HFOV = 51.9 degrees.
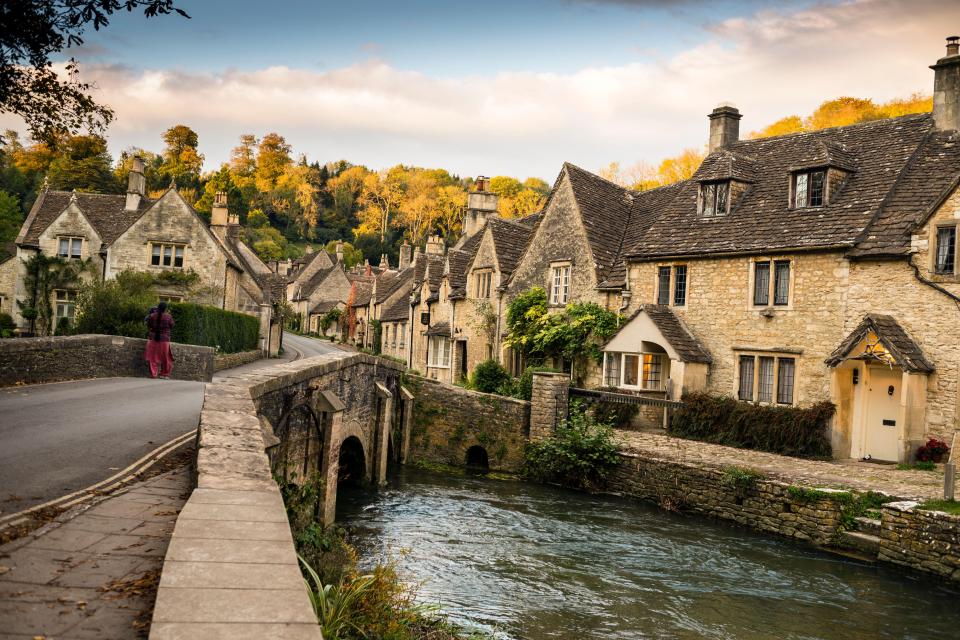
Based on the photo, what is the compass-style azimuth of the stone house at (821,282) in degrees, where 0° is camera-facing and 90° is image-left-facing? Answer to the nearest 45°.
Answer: approximately 45°

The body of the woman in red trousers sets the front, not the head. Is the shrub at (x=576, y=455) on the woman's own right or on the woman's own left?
on the woman's own right

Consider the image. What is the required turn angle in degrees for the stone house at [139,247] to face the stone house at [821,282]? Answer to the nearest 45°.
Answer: approximately 45° to its left

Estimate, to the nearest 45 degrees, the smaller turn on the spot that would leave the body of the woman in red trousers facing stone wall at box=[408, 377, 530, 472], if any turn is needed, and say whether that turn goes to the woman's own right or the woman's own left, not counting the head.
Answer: approximately 90° to the woman's own right

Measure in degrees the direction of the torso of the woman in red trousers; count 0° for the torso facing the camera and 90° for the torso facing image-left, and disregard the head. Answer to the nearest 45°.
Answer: approximately 180°

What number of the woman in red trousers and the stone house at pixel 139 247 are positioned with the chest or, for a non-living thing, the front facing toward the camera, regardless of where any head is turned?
1

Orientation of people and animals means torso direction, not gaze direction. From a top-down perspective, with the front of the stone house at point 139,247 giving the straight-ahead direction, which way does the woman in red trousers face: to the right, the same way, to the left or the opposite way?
the opposite way

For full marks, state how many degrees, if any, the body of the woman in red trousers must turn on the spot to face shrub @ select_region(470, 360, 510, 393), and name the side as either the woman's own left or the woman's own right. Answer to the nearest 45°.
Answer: approximately 45° to the woman's own right

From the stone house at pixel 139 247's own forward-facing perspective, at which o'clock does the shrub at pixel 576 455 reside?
The shrub is roughly at 11 o'clock from the stone house.

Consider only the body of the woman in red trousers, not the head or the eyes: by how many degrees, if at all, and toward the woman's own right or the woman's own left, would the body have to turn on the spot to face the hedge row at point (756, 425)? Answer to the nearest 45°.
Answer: approximately 90° to the woman's own right

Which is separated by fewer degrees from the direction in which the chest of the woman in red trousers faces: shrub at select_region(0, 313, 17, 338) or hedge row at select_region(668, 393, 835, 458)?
the shrub
